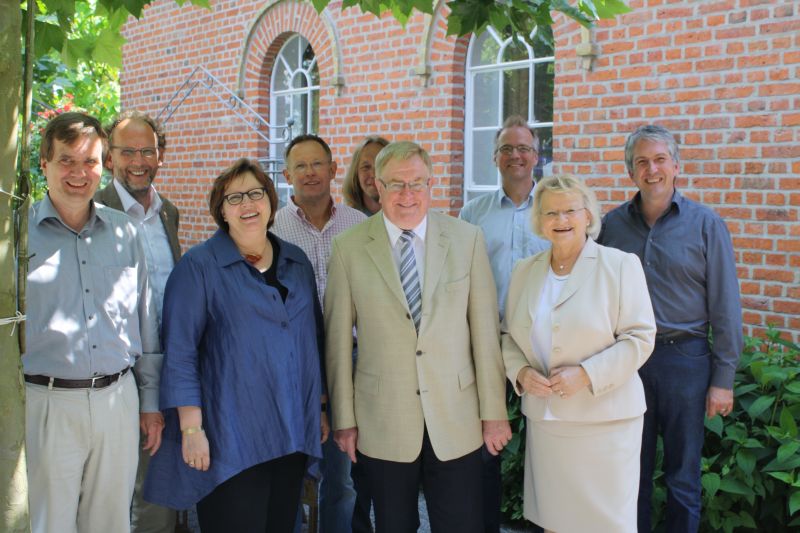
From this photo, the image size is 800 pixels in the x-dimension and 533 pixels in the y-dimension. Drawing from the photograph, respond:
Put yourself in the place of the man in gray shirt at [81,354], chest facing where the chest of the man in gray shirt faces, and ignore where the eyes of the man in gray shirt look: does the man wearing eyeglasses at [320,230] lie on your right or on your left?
on your left

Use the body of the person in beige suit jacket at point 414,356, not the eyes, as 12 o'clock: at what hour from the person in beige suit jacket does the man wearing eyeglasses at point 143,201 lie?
The man wearing eyeglasses is roughly at 4 o'clock from the person in beige suit jacket.

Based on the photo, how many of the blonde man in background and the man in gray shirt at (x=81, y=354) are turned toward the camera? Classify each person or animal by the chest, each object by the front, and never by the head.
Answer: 2

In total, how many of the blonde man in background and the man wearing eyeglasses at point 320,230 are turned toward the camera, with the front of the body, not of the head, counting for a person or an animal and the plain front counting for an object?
2

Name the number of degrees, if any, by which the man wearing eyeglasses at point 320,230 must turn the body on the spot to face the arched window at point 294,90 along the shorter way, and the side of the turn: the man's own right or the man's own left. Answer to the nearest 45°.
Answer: approximately 180°

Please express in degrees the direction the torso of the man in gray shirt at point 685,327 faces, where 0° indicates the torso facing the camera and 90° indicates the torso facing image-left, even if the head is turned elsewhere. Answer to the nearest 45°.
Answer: approximately 45°

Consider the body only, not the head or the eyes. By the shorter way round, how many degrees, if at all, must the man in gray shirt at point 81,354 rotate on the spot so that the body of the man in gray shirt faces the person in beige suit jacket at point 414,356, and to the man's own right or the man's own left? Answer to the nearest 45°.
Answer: approximately 90° to the man's own left

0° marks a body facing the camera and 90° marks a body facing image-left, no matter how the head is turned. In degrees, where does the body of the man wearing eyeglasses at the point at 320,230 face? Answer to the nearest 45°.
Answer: approximately 0°
